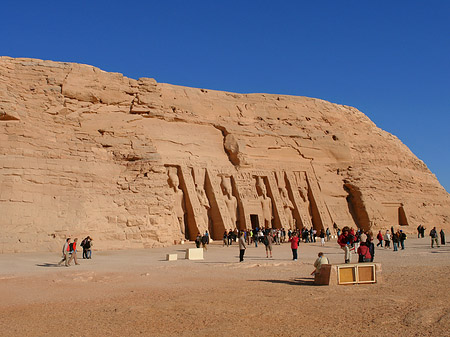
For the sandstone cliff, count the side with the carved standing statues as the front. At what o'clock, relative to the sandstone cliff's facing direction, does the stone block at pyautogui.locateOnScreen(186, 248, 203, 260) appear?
The stone block is roughly at 1 o'clock from the sandstone cliff.

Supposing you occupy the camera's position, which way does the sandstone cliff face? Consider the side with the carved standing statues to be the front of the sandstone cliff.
facing the viewer and to the right of the viewer
